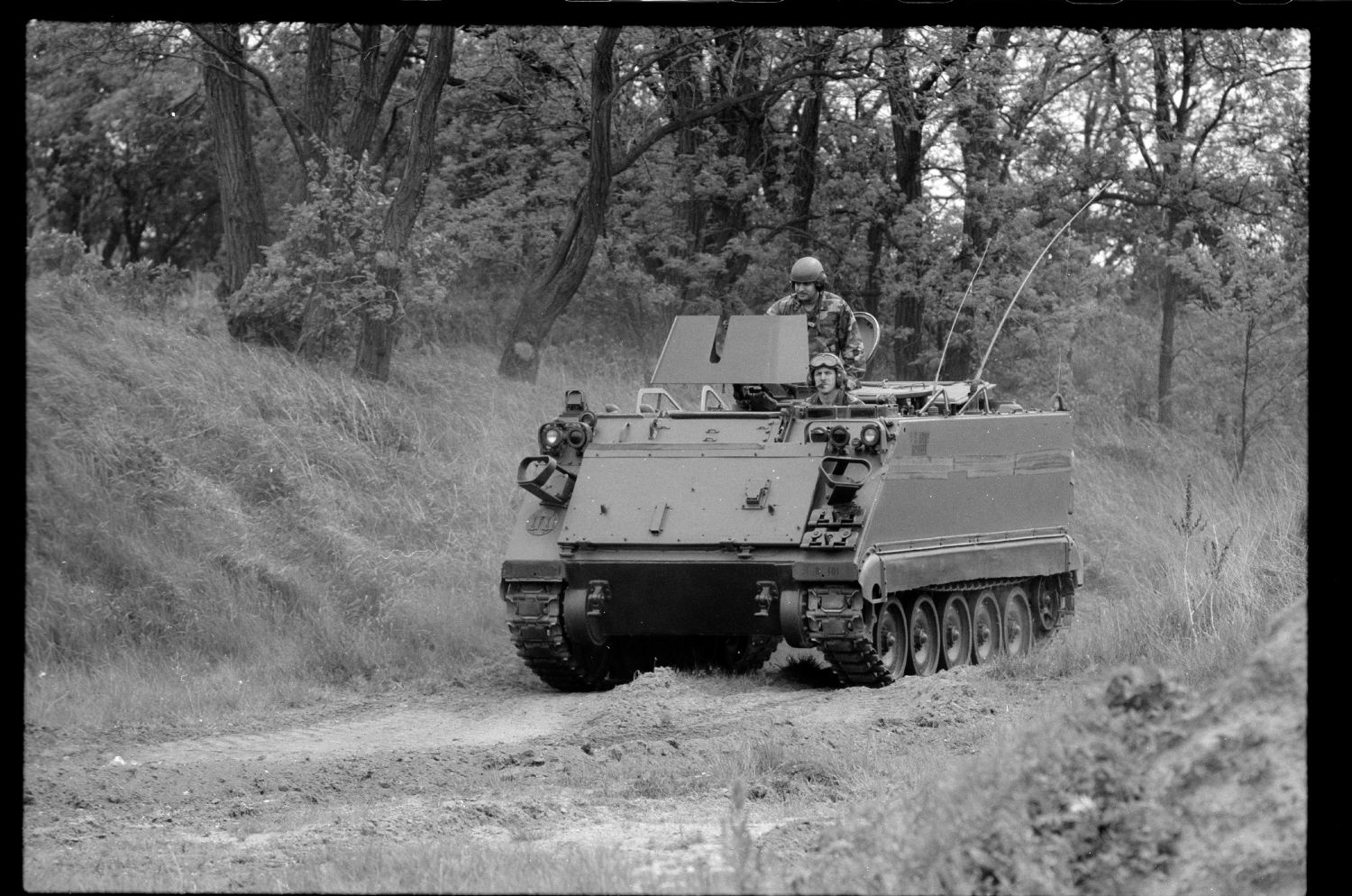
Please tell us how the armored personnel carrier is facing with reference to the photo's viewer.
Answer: facing the viewer and to the left of the viewer

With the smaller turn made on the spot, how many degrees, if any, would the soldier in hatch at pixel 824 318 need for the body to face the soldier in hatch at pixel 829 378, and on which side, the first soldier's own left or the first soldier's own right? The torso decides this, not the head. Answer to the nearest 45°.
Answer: approximately 45° to the first soldier's own left

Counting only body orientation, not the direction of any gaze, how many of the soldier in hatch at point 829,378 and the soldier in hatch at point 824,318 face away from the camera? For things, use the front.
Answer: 0

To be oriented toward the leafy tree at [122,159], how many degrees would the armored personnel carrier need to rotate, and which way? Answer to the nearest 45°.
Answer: approximately 90° to its right

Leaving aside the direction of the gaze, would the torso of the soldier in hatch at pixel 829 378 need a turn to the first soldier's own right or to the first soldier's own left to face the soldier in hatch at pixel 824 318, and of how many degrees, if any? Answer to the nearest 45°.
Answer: approximately 180°

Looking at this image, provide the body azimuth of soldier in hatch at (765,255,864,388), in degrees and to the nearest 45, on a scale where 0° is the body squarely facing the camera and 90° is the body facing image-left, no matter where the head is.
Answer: approximately 45°

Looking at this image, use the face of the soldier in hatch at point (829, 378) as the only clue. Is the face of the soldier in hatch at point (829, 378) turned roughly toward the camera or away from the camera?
toward the camera

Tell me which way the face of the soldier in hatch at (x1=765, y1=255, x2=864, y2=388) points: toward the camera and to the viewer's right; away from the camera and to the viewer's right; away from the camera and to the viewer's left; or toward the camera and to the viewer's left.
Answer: toward the camera and to the viewer's left

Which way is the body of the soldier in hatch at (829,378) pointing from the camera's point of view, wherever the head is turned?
toward the camera

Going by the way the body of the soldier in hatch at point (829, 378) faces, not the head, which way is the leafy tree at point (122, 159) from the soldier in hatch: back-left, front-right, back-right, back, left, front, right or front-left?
back-right
